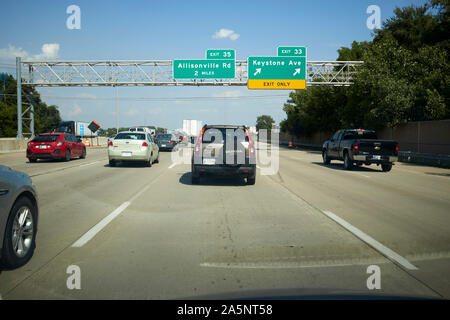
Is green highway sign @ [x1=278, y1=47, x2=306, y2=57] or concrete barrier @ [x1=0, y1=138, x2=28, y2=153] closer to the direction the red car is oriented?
the green highway sign

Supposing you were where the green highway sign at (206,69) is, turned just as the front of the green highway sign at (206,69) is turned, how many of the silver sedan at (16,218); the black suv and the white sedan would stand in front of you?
3

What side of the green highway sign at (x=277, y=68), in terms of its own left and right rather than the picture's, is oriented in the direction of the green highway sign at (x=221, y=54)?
right

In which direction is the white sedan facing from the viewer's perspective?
away from the camera

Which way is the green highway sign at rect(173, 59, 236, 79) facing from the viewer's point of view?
toward the camera

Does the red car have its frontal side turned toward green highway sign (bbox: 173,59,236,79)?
yes

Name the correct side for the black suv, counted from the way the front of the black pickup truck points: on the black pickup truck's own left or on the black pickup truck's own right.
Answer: on the black pickup truck's own left

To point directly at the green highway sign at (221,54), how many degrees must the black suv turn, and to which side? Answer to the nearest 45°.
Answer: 0° — it already faces it

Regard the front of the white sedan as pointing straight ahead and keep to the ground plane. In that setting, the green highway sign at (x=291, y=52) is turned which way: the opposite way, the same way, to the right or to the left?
the opposite way

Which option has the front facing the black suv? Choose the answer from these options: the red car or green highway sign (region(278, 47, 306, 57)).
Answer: the green highway sign

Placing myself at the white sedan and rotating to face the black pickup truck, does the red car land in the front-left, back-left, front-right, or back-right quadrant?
back-left

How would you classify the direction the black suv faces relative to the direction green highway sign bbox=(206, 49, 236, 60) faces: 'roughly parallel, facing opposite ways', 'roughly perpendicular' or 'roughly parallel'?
roughly parallel, facing opposite ways

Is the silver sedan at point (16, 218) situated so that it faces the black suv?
yes

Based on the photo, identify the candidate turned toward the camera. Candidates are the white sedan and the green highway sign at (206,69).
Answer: the green highway sign

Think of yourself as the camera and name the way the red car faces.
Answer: facing away from the viewer and to the right of the viewer

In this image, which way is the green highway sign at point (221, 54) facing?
toward the camera

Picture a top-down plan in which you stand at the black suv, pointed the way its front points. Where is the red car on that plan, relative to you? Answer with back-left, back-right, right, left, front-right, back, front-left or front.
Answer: front-left

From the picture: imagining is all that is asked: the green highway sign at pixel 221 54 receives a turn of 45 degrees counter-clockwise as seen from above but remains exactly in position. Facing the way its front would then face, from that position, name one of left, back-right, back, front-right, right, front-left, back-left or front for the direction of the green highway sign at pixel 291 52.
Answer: front-left

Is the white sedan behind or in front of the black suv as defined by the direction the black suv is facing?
in front

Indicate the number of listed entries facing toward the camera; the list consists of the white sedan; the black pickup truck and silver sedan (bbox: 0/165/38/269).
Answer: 0
